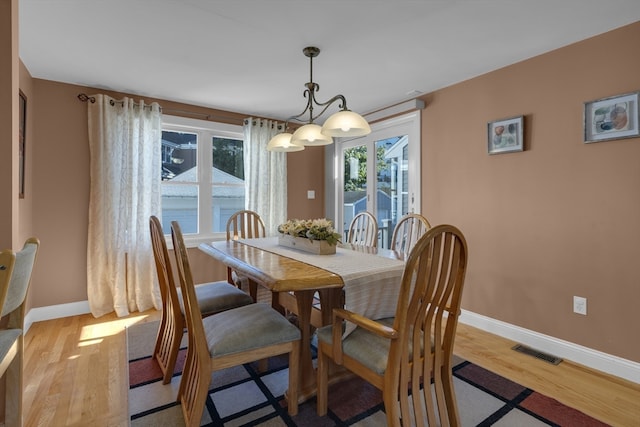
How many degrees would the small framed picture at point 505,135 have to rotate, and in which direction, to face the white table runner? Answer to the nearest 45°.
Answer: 0° — it already faces it

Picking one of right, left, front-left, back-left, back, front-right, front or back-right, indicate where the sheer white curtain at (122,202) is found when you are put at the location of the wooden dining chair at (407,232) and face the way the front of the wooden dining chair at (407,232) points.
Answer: front-right

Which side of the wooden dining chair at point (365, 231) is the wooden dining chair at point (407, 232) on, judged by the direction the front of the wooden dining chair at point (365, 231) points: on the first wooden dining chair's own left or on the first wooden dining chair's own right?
on the first wooden dining chair's own left

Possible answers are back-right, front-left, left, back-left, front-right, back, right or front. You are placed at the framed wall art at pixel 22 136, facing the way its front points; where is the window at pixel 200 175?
front

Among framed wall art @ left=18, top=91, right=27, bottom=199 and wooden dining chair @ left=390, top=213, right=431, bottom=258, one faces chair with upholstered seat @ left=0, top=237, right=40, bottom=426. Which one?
the wooden dining chair

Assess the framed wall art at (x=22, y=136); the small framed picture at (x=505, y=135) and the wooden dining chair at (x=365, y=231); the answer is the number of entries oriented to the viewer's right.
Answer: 1

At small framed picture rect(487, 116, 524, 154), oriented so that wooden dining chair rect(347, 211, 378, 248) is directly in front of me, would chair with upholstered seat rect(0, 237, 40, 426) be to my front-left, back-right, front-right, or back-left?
front-left

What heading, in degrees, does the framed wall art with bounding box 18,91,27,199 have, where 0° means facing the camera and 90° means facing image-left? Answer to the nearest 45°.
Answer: approximately 270°

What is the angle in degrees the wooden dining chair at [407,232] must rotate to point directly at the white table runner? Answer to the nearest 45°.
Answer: approximately 45° to its left

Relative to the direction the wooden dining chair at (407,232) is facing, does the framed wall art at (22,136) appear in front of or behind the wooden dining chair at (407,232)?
in front

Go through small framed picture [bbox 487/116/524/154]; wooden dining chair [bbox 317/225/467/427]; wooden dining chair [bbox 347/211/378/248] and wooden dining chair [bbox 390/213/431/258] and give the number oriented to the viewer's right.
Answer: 0

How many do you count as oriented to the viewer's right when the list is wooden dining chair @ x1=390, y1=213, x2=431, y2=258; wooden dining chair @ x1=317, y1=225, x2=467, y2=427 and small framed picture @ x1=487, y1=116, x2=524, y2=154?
0

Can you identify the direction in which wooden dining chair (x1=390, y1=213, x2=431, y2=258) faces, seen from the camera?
facing the viewer and to the left of the viewer

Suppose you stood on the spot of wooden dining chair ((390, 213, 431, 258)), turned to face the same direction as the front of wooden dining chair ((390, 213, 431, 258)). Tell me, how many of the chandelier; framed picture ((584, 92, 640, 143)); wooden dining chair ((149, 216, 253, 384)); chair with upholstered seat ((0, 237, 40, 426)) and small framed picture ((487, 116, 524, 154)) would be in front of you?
3

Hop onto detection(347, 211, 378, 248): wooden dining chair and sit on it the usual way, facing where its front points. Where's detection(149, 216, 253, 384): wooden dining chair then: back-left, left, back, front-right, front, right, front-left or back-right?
front

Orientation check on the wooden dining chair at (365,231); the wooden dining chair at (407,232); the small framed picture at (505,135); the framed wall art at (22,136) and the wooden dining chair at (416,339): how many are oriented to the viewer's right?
1
